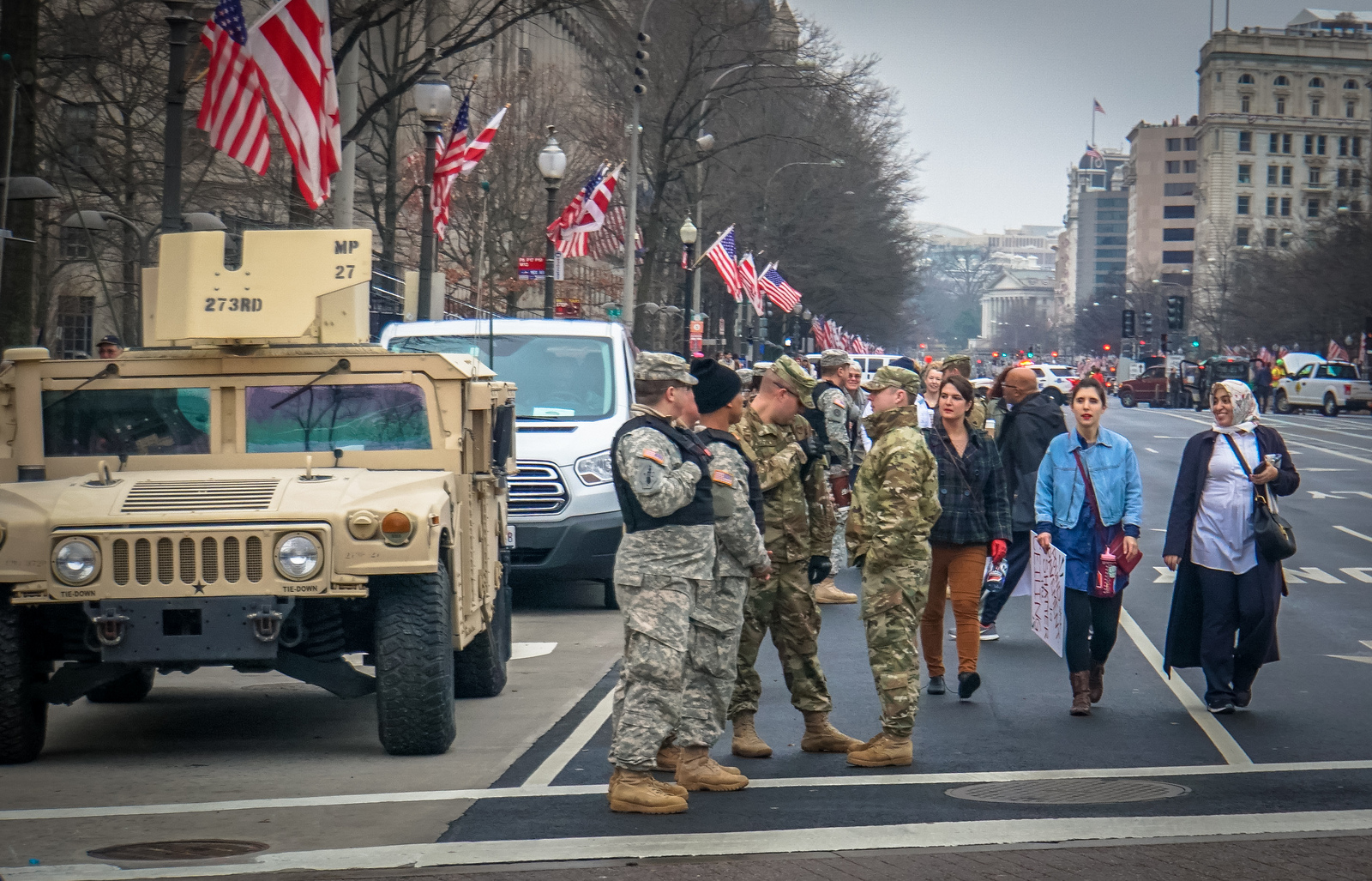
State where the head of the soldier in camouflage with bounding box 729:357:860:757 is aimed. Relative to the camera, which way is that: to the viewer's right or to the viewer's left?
to the viewer's right

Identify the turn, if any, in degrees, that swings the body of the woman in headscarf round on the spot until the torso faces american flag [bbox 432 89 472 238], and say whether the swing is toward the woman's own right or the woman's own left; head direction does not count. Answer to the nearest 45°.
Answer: approximately 135° to the woman's own right

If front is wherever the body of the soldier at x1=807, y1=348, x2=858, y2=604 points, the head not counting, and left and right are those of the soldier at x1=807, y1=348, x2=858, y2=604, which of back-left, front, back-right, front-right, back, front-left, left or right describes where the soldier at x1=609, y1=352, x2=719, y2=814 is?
right

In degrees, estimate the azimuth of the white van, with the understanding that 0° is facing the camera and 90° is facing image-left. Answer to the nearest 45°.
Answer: approximately 0°

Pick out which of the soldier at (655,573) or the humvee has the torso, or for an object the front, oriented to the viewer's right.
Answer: the soldier

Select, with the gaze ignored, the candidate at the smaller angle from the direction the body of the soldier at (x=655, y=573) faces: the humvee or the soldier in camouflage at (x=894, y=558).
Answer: the soldier in camouflage

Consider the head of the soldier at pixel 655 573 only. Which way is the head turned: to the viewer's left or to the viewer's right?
to the viewer's right

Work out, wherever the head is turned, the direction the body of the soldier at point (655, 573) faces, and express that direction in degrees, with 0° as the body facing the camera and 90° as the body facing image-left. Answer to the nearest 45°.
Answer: approximately 270°

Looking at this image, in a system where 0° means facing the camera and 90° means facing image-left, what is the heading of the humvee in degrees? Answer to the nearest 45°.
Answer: approximately 0°

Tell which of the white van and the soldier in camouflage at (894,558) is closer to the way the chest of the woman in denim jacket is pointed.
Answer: the soldier in camouflage

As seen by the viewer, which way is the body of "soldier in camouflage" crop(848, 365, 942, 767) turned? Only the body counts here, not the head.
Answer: to the viewer's left

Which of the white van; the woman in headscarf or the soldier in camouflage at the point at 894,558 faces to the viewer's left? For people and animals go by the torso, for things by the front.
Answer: the soldier in camouflage

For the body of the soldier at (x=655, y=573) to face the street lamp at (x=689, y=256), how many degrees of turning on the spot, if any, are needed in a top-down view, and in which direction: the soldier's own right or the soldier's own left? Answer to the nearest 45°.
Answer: approximately 90° to the soldier's own left

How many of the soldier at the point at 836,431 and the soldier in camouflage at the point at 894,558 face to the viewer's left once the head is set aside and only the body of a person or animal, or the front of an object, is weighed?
1

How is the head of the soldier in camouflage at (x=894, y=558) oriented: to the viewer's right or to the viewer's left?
to the viewer's left
